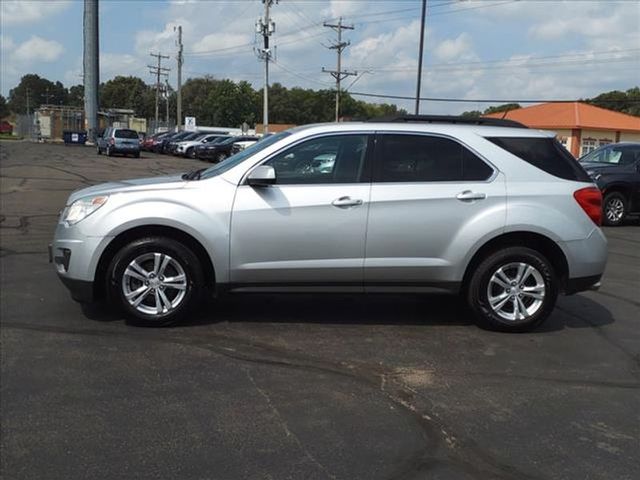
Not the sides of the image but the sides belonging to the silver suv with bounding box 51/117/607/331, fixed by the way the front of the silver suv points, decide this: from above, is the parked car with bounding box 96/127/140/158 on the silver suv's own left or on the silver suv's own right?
on the silver suv's own right

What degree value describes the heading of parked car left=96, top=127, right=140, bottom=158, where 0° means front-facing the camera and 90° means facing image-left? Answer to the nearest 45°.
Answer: approximately 135°

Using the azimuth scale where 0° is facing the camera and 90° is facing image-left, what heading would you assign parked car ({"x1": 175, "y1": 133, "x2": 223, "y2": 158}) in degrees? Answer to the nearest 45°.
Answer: approximately 45°

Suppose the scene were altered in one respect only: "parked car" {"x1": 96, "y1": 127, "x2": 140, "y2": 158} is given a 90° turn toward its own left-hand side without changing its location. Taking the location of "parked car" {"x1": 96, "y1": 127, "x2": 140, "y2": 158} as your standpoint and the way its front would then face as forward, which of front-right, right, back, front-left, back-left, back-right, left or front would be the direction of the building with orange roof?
back-left

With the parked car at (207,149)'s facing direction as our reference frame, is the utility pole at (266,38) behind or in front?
behind

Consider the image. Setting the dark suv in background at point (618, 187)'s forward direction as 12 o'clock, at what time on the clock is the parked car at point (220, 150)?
The parked car is roughly at 3 o'clock from the dark suv in background.

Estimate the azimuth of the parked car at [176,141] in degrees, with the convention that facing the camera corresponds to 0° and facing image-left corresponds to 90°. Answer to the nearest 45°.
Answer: approximately 45°

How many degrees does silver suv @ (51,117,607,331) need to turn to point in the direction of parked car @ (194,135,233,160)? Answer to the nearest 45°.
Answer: approximately 90° to its right
